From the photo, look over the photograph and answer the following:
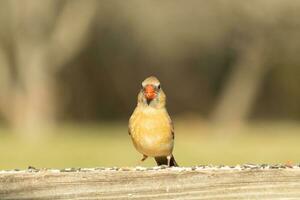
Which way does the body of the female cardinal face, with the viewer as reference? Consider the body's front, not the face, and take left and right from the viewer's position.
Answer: facing the viewer
